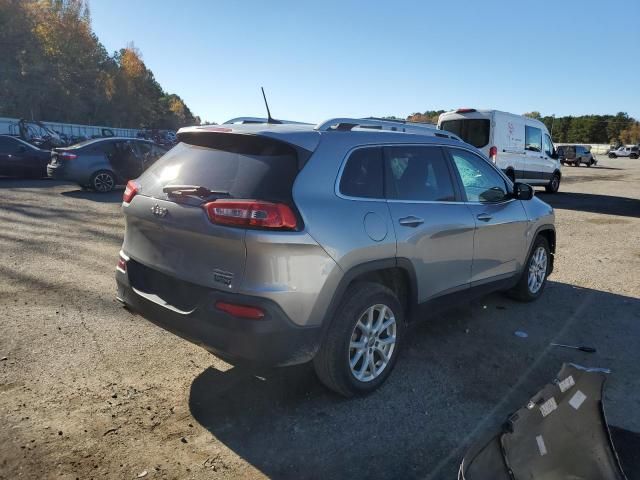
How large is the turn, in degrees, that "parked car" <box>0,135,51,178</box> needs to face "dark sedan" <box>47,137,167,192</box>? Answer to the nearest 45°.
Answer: approximately 45° to its right

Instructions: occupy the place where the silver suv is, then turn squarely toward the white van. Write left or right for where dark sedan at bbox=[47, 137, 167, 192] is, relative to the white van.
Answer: left

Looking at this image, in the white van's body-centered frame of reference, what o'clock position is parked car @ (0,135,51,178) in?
The parked car is roughly at 7 o'clock from the white van.

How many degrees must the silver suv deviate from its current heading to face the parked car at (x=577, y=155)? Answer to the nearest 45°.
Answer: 0° — it already faces it

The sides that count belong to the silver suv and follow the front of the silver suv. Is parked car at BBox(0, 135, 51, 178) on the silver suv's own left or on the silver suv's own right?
on the silver suv's own left

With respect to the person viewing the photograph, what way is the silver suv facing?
facing away from the viewer and to the right of the viewer

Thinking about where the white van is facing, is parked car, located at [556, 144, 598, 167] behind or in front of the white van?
in front

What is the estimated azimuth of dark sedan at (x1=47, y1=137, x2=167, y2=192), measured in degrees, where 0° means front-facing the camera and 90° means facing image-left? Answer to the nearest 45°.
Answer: approximately 225°

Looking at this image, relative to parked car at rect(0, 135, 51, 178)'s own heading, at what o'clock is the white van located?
The white van is roughly at 1 o'clock from the parked car.

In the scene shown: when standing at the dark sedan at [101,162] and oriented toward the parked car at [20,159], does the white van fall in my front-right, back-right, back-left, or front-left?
back-right

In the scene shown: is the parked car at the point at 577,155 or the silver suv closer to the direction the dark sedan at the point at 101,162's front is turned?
the parked car

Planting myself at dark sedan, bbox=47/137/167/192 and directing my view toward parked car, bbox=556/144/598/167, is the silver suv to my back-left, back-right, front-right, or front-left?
back-right

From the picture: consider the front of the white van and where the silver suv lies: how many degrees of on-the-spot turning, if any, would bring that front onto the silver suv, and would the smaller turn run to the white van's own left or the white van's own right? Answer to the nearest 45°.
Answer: approximately 135° to the white van's own right

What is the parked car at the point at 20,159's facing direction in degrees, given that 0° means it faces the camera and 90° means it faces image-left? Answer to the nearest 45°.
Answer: approximately 270°
